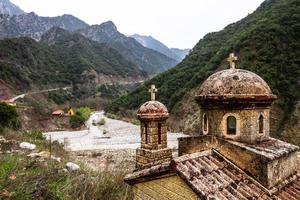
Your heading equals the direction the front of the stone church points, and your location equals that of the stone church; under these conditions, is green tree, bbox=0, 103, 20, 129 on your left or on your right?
on your right
